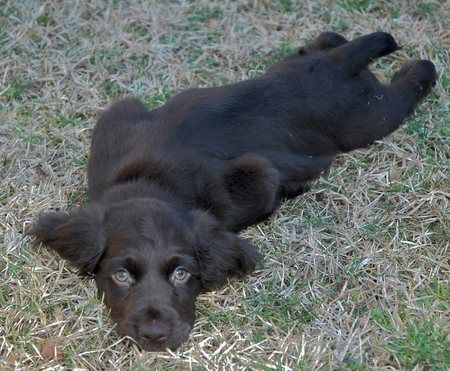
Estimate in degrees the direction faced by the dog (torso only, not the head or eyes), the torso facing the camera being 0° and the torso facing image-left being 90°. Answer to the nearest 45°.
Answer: approximately 45°
